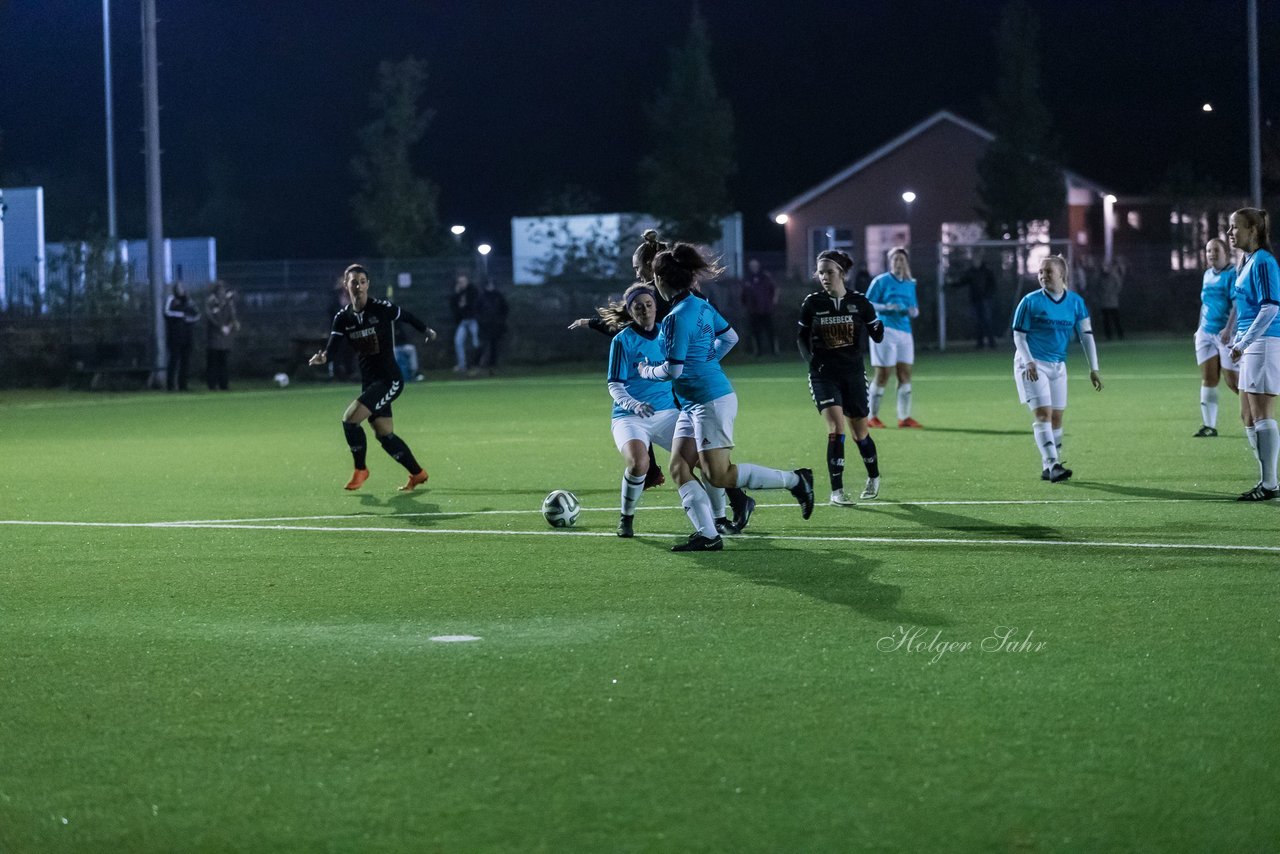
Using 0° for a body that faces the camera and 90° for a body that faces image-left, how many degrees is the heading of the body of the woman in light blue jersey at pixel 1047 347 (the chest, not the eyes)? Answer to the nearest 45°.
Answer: approximately 0°

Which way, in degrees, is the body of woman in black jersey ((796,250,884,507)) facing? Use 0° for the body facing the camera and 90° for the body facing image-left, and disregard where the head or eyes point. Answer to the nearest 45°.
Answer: approximately 0°

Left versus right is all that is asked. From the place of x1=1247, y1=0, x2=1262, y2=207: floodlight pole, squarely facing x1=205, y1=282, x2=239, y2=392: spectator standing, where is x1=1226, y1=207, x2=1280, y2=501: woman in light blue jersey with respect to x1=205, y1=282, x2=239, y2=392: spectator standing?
left

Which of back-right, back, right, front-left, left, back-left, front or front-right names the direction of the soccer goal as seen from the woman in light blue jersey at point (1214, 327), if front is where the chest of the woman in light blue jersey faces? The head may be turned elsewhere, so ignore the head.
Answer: back-right

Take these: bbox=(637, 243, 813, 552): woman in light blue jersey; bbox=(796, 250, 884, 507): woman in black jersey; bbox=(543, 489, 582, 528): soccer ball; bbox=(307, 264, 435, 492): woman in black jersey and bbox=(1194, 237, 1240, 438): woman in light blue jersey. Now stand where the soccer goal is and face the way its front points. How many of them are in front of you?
5

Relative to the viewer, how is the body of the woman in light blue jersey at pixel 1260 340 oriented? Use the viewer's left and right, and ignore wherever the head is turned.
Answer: facing to the left of the viewer

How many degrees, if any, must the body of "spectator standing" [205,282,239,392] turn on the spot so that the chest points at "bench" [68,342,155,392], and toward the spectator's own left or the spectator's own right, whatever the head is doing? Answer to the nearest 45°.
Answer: approximately 135° to the spectator's own right

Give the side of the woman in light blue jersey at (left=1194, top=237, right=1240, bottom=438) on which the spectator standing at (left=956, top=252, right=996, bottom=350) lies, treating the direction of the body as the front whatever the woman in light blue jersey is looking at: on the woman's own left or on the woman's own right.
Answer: on the woman's own right

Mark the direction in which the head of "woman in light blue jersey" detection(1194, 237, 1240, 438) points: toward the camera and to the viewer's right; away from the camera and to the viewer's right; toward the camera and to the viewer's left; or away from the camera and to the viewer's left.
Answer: toward the camera and to the viewer's left

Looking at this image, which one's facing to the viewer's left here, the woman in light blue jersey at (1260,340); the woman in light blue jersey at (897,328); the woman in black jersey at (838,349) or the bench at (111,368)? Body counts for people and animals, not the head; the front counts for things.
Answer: the woman in light blue jersey at (1260,340)
